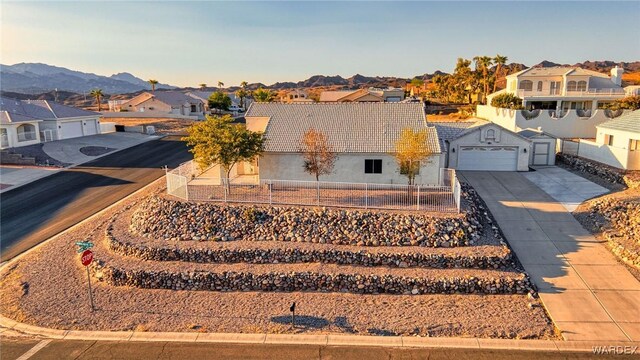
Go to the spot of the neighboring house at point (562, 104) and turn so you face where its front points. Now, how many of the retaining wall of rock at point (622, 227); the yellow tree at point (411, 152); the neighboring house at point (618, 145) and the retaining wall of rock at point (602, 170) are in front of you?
4

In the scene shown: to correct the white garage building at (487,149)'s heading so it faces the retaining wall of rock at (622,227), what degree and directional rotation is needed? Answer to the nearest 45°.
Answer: approximately 45° to its left

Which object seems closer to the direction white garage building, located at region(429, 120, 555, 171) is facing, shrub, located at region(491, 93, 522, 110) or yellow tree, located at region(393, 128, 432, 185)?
the yellow tree

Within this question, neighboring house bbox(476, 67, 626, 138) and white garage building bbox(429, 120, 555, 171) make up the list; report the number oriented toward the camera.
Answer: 2

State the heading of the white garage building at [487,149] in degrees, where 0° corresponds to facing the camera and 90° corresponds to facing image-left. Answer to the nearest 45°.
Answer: approximately 0°

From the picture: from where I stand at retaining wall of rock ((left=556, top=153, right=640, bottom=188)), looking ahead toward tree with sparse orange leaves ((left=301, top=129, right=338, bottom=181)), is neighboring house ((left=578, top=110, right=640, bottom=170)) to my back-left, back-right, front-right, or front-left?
back-right
